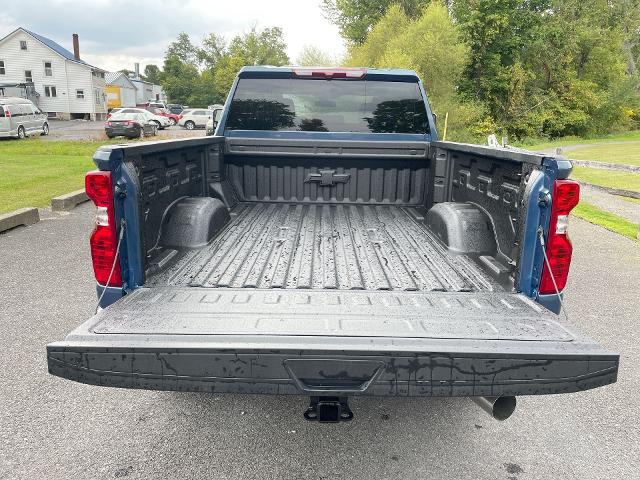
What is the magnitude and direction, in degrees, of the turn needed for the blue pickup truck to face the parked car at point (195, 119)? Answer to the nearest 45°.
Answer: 0° — it already faces it

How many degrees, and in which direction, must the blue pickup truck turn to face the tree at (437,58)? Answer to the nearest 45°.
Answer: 0° — it already faces it

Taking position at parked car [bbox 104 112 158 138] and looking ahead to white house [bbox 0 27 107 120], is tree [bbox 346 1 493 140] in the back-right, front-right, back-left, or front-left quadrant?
back-right

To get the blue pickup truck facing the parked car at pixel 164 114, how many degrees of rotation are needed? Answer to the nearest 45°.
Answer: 0° — it already faces it

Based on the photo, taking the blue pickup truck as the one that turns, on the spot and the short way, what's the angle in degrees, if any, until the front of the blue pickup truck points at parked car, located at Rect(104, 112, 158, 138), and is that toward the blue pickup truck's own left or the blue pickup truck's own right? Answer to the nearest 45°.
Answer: approximately 45° to the blue pickup truck's own left

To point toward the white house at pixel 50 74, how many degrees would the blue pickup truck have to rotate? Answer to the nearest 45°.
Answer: approximately 45° to its left

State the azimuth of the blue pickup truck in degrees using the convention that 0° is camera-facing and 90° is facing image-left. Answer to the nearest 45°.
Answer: approximately 180°
